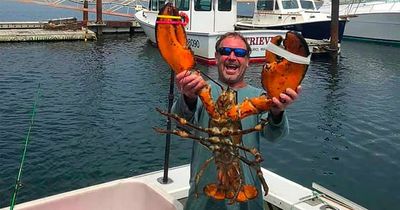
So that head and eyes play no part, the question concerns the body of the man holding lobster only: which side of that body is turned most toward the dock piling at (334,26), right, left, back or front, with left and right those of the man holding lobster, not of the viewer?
back

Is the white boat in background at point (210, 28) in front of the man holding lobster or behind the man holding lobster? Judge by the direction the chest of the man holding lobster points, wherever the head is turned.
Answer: behind

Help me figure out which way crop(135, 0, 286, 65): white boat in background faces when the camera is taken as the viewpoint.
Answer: facing away from the viewer and to the left of the viewer

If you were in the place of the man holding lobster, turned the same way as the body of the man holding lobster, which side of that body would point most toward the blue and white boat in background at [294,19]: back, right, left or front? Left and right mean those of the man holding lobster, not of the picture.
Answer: back

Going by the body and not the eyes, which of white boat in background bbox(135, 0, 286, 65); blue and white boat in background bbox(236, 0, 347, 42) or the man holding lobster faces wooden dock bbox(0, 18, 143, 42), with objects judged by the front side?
white boat in background bbox(135, 0, 286, 65)
